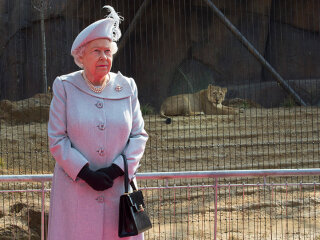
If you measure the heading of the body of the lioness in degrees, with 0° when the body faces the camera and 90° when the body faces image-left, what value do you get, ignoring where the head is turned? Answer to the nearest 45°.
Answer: approximately 270°

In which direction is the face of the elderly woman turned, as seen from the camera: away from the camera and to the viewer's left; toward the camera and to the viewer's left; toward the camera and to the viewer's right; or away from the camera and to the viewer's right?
toward the camera and to the viewer's right

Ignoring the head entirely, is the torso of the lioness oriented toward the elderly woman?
no
